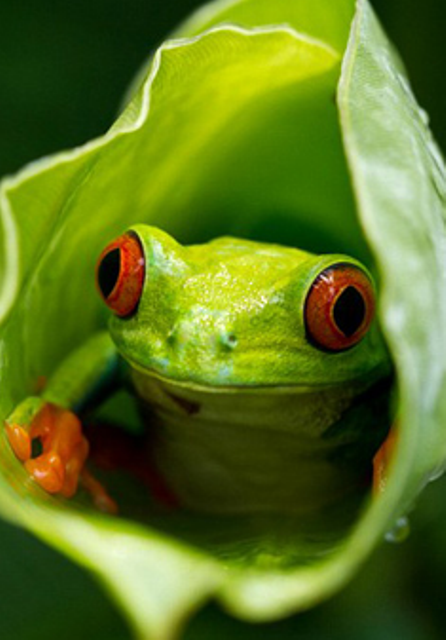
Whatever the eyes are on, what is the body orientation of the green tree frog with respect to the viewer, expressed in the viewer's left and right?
facing the viewer
